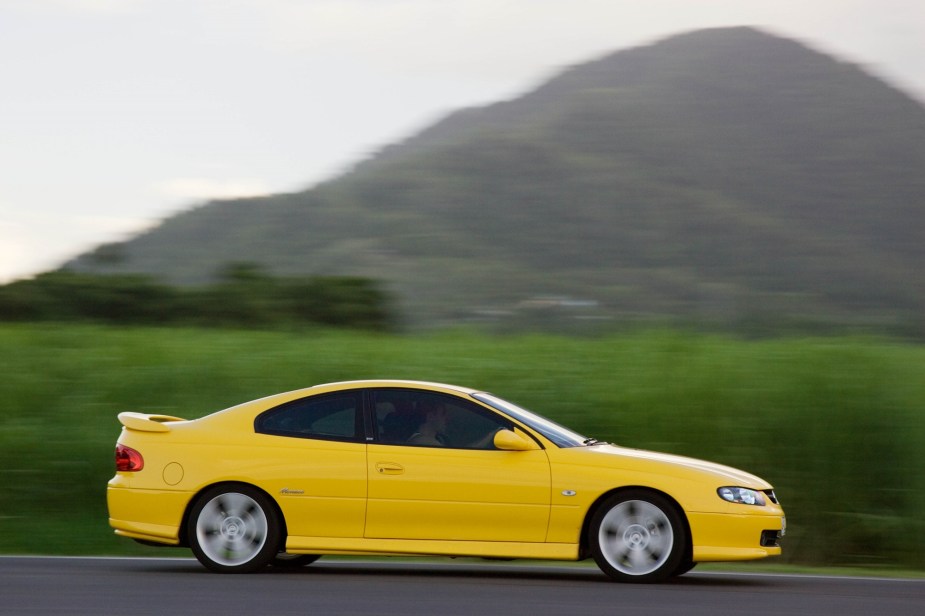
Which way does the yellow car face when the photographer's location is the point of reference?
facing to the right of the viewer
